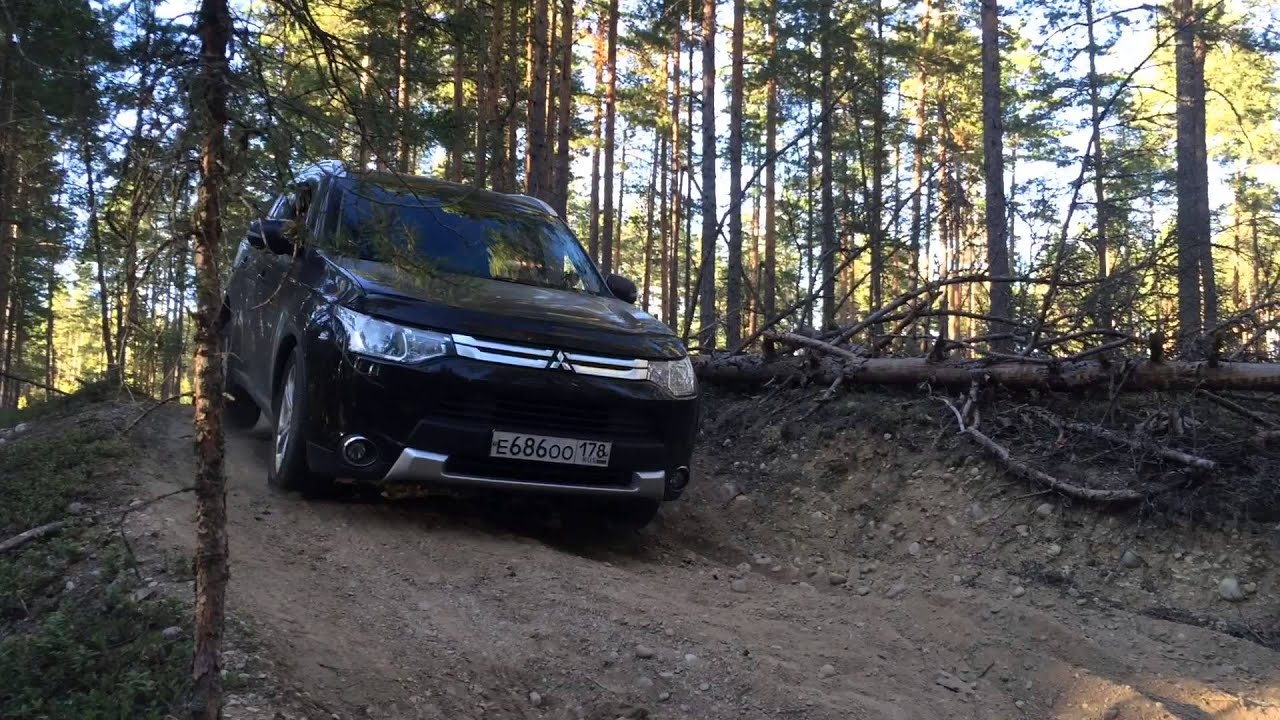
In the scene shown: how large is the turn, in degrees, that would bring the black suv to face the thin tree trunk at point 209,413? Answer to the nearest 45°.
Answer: approximately 45° to its right

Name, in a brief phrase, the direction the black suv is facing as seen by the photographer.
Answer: facing the viewer and to the right of the viewer

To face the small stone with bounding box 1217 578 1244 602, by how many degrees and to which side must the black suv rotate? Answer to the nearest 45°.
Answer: approximately 45° to its left

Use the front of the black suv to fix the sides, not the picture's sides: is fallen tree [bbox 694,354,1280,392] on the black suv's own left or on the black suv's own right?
on the black suv's own left

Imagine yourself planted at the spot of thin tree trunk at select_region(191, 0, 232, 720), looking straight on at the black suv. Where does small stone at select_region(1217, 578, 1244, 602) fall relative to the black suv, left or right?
right
